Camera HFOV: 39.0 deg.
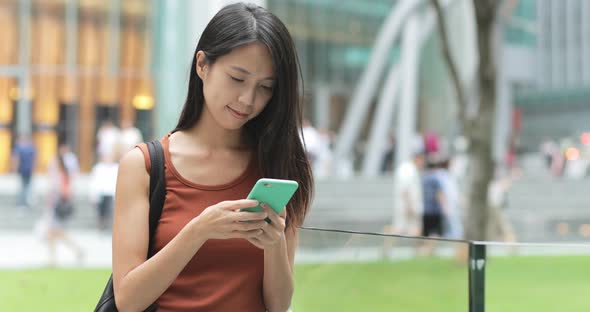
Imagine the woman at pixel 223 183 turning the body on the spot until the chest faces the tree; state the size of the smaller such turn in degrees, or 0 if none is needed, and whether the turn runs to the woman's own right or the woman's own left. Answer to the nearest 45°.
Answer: approximately 135° to the woman's own left

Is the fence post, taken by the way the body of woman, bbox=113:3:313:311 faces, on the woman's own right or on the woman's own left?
on the woman's own left

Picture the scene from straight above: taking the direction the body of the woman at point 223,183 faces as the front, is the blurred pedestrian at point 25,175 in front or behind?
behind

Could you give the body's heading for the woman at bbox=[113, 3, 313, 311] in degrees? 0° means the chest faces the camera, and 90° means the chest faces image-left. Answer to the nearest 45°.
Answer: approximately 315°
